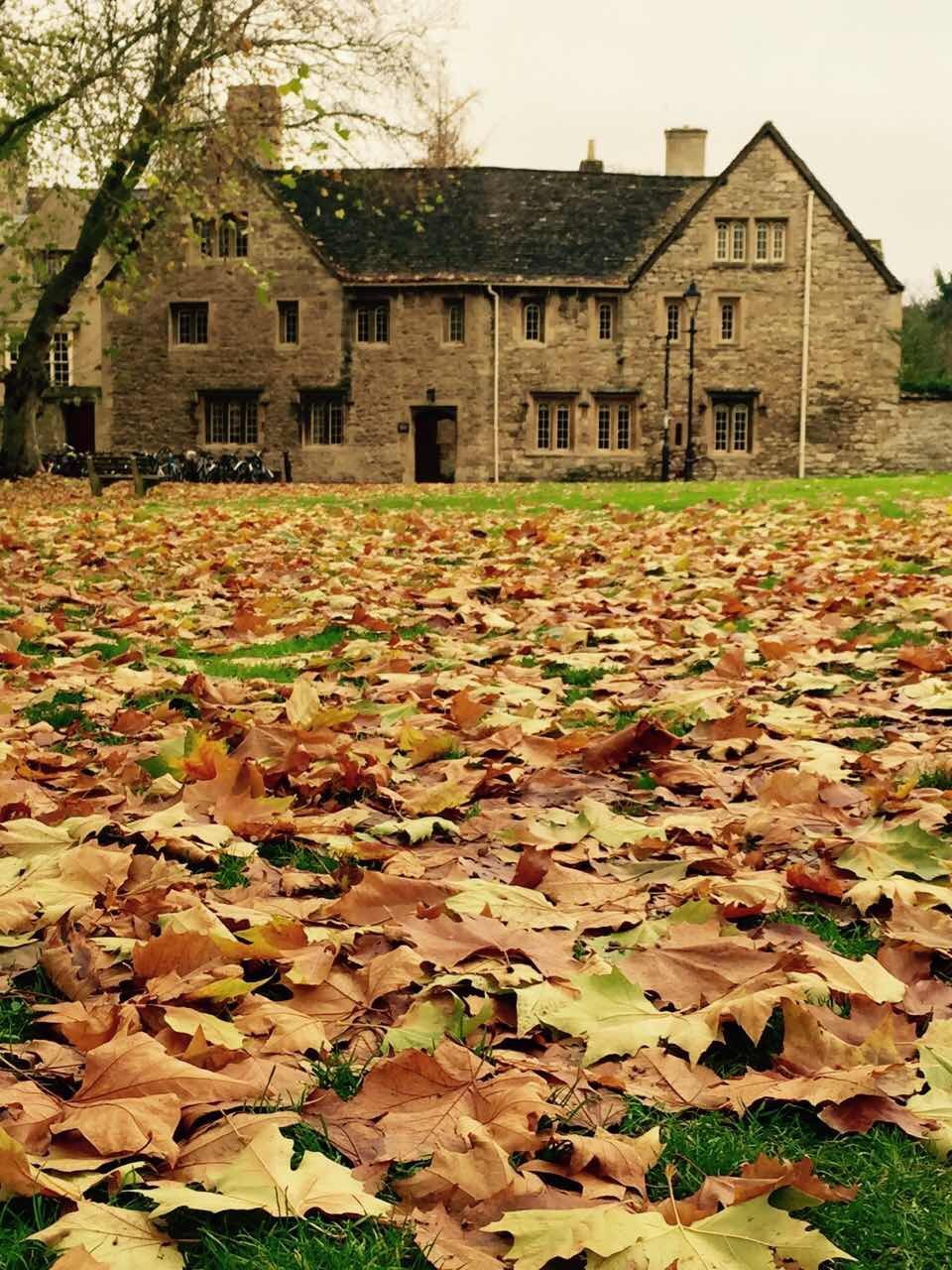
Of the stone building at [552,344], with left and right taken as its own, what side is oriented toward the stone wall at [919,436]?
left

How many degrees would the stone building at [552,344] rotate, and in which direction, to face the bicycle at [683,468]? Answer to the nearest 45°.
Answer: approximately 90° to its left

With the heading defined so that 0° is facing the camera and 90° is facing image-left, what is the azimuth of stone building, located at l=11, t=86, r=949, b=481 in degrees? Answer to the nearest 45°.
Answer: approximately 0°
